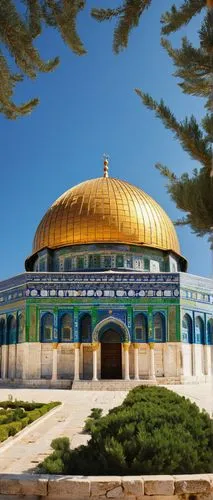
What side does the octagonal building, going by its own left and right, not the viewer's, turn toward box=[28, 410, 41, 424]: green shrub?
front

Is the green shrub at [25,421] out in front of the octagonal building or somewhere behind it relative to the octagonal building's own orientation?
in front

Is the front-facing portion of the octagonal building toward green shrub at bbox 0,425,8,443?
yes

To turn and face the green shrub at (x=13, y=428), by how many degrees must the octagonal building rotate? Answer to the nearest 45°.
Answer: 0° — it already faces it

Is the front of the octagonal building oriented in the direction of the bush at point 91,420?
yes

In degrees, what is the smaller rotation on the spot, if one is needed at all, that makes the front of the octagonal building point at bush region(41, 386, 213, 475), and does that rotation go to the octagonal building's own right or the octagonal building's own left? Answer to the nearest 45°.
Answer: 0° — it already faces it

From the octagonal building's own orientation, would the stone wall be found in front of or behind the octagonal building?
in front

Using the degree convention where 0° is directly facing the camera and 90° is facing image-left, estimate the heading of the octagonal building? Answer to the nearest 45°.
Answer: approximately 0°

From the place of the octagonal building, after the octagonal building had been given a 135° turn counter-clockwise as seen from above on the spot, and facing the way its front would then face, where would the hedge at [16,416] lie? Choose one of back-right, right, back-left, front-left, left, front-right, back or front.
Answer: back-right

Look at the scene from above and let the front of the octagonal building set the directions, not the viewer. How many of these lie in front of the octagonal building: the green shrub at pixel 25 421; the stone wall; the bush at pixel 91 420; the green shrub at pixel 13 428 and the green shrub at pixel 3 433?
5
